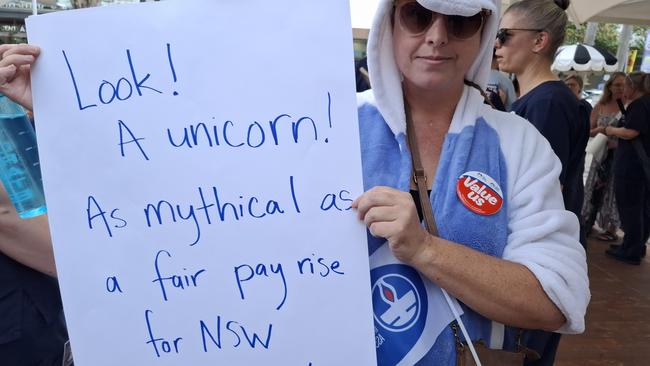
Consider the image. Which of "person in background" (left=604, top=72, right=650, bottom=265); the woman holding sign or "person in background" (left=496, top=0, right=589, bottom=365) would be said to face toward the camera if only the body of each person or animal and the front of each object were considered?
the woman holding sign

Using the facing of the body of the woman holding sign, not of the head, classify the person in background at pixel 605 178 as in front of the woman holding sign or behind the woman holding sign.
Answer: behind

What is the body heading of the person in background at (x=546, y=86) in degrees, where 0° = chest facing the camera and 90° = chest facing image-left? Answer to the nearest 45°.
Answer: approximately 90°

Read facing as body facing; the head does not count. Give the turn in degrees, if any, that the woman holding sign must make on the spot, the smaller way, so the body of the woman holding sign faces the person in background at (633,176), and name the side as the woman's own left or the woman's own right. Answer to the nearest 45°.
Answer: approximately 180°

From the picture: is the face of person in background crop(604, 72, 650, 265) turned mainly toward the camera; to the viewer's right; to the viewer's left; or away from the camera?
to the viewer's left

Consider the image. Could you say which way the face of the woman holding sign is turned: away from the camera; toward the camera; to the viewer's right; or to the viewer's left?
toward the camera

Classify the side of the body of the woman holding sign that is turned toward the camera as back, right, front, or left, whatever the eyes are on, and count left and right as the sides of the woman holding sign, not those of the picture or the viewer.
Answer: front

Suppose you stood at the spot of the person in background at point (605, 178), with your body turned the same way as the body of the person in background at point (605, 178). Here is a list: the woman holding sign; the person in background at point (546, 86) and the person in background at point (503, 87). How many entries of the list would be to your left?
0

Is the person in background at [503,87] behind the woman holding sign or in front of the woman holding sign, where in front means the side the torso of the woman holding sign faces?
behind

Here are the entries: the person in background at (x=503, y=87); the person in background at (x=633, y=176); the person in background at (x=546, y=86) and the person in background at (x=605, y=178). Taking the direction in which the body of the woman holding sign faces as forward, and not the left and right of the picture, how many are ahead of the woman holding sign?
0

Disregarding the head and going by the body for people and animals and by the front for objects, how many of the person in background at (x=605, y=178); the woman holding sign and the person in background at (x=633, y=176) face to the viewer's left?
1

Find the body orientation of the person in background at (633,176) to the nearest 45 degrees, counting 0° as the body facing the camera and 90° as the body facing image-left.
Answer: approximately 90°

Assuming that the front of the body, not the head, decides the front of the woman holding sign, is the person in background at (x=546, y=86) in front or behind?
behind

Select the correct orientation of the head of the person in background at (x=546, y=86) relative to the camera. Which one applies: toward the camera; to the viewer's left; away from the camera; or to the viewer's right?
to the viewer's left

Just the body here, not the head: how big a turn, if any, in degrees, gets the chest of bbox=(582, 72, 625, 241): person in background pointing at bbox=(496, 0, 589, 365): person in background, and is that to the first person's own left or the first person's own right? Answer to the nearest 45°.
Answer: approximately 45° to the first person's own right

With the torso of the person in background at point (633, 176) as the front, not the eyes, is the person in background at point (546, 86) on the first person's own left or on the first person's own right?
on the first person's own left
